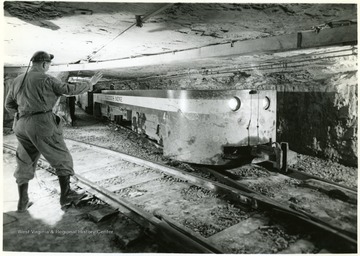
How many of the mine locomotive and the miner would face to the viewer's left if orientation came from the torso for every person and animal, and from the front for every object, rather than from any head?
0

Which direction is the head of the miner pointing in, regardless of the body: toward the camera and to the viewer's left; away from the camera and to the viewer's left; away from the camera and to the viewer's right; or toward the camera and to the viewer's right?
away from the camera and to the viewer's right

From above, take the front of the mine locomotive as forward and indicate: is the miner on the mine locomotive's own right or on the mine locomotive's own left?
on the mine locomotive's own right

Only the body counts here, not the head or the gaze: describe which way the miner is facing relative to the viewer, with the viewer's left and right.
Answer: facing away from the viewer and to the right of the viewer

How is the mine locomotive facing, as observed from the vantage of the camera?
facing the viewer and to the right of the viewer
